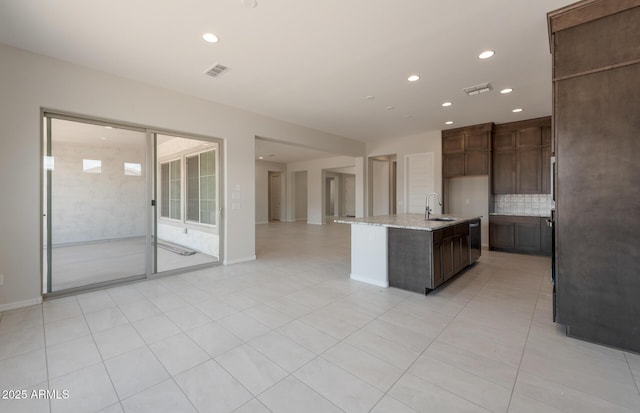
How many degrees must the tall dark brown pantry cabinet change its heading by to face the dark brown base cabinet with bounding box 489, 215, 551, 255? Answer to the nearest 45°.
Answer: approximately 90° to its right

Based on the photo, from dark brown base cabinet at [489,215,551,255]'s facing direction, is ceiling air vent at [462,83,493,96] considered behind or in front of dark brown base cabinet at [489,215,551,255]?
in front

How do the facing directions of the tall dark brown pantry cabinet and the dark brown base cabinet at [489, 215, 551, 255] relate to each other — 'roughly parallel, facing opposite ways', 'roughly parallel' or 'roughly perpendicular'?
roughly perpendicular

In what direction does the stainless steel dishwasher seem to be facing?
to the viewer's right

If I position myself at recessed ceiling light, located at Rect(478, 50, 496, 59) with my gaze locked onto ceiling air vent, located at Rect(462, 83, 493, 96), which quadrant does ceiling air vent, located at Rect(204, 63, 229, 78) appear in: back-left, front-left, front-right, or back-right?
back-left

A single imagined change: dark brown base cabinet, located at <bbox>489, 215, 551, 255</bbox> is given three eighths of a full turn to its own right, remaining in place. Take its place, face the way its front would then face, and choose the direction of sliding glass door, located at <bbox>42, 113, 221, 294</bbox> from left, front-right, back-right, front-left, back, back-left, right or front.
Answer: left

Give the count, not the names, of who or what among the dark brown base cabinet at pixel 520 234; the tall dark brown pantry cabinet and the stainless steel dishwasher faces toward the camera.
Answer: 1

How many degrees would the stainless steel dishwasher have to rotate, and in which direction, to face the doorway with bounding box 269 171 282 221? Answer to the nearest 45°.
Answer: approximately 135° to its left

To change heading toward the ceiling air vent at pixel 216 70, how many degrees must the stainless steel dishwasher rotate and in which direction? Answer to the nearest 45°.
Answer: approximately 135° to its right

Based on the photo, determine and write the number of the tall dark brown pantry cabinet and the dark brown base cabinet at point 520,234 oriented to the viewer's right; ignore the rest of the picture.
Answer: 0

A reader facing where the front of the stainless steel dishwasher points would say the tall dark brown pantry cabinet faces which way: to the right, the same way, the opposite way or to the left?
the opposite way

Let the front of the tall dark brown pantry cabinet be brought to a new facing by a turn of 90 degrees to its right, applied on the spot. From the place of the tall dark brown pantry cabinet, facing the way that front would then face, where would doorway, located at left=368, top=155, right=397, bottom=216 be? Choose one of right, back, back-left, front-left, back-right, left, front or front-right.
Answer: front-left

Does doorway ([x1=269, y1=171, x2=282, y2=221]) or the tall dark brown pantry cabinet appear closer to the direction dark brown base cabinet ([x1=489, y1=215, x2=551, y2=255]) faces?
the tall dark brown pantry cabinet

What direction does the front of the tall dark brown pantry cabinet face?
to the viewer's left

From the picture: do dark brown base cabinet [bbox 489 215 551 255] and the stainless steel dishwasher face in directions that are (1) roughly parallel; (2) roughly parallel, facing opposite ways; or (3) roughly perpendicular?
roughly perpendicular

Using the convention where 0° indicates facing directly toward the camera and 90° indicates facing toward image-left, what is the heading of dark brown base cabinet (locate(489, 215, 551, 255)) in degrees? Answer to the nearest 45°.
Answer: approximately 0°
